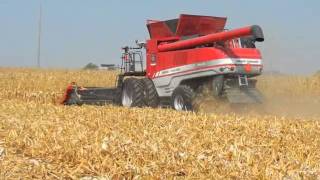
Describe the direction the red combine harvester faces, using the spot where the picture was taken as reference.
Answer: facing away from the viewer and to the left of the viewer
